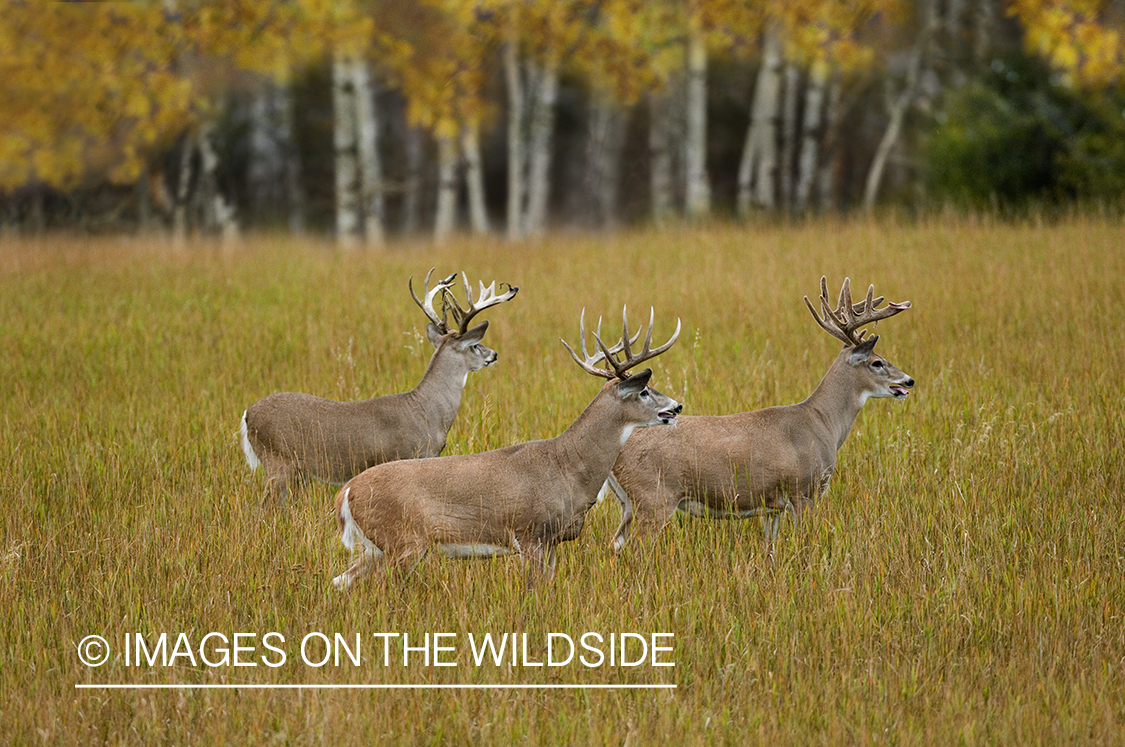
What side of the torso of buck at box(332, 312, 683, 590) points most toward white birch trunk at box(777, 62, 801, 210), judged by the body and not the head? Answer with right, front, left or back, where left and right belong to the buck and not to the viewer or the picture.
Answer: left

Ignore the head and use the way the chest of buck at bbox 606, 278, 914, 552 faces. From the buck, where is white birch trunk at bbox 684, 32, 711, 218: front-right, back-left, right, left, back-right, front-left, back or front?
left

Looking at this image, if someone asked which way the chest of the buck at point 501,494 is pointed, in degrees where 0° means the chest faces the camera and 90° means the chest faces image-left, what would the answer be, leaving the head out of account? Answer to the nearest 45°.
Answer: approximately 270°

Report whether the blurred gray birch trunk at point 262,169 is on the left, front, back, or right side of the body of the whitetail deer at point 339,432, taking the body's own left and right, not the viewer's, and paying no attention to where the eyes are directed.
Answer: left

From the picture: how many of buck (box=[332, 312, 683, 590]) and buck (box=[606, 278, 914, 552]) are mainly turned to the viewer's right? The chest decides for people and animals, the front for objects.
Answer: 2

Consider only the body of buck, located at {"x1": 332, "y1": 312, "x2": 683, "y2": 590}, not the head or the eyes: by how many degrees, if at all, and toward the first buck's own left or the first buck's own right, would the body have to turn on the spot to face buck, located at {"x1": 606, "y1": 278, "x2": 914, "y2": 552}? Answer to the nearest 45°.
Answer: approximately 45° to the first buck's own left

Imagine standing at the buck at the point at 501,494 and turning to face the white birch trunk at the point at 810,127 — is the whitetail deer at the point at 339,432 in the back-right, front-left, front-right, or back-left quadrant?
front-left

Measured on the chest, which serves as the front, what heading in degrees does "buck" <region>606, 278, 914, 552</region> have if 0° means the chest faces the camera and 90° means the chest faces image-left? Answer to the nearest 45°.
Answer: approximately 270°

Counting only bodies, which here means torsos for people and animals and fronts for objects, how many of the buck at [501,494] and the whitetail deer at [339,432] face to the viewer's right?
2

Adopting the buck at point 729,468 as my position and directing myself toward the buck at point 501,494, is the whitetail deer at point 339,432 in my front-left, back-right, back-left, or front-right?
front-right

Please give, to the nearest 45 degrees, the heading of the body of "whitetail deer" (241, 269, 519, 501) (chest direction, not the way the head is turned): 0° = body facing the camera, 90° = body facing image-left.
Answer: approximately 270°
